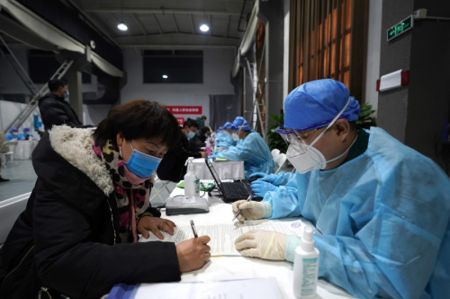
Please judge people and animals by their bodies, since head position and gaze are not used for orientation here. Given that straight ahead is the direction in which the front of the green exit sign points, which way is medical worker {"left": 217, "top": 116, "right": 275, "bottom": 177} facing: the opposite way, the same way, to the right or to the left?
the same way

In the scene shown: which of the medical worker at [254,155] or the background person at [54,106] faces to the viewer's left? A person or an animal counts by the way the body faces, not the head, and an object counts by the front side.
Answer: the medical worker

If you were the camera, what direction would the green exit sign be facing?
facing the viewer and to the left of the viewer

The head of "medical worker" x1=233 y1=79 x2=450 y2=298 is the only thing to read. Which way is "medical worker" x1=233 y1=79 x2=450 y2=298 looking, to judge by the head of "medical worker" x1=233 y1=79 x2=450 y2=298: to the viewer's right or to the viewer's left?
to the viewer's left

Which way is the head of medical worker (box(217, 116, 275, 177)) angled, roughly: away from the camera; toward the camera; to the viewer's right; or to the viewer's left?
to the viewer's left

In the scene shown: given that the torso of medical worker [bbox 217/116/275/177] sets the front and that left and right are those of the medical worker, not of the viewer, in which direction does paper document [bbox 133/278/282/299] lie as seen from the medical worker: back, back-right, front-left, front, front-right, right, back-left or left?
left

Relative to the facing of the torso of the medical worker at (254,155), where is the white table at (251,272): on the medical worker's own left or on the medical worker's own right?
on the medical worker's own left

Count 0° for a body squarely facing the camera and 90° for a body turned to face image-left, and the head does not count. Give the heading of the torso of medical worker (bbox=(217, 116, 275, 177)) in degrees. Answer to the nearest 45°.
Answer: approximately 90°

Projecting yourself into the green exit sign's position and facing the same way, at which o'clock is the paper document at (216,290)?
The paper document is roughly at 11 o'clock from the green exit sign.

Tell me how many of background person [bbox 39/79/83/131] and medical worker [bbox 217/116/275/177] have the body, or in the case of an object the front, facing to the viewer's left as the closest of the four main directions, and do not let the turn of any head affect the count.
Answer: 1

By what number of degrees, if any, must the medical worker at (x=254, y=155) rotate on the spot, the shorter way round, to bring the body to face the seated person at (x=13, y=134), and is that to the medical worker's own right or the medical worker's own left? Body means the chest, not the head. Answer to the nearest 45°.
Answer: approximately 45° to the medical worker's own right

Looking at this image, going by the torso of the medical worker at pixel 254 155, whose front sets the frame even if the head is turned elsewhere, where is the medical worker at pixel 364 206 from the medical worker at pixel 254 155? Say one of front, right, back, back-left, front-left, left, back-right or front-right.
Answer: left
